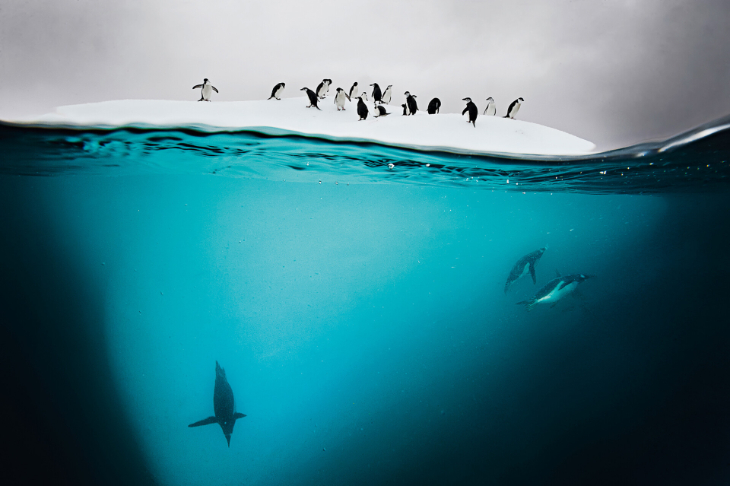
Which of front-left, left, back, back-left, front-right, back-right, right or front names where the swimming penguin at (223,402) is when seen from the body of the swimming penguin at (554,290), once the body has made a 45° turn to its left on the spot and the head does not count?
back

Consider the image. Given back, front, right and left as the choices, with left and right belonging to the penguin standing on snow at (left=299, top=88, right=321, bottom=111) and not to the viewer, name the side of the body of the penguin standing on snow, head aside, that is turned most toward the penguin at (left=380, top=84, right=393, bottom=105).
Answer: back

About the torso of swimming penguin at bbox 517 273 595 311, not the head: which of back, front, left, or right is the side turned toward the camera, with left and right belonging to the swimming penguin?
right

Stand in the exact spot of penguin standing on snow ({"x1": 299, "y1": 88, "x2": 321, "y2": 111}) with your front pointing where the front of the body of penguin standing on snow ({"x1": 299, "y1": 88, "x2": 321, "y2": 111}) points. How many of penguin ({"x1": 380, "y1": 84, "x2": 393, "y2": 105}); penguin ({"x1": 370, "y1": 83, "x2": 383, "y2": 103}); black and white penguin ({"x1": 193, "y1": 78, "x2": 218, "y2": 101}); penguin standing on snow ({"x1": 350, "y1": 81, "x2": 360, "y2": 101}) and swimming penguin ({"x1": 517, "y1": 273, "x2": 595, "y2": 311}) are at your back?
4

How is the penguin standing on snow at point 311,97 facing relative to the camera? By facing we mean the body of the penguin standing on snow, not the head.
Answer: to the viewer's left

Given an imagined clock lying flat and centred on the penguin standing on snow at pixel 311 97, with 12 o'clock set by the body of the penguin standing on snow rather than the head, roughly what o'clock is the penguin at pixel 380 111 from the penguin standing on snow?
The penguin is roughly at 6 o'clock from the penguin standing on snow.

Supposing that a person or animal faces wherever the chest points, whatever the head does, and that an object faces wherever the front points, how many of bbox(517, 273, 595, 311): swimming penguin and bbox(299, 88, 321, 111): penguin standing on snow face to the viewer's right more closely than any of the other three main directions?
1
